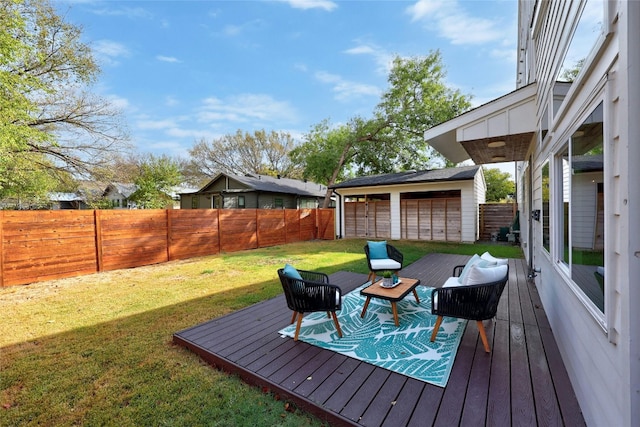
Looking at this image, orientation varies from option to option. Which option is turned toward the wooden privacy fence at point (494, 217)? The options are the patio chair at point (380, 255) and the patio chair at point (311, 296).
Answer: the patio chair at point (311, 296)

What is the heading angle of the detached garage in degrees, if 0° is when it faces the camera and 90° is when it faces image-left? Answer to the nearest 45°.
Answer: approximately 0°

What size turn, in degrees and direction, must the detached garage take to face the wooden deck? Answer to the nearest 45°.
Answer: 0° — it already faces it

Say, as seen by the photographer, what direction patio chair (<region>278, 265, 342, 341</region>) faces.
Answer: facing away from the viewer and to the right of the viewer

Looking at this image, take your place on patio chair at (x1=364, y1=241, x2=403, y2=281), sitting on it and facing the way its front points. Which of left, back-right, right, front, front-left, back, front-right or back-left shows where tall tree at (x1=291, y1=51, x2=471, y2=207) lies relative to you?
back-left

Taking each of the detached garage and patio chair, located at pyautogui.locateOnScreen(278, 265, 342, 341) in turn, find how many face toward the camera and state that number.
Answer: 1

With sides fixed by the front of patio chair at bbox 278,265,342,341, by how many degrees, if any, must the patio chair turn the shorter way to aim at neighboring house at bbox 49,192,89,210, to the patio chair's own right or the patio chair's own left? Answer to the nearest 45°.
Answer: approximately 90° to the patio chair's own left

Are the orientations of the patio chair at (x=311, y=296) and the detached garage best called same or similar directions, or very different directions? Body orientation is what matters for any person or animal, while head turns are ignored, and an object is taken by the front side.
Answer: very different directions

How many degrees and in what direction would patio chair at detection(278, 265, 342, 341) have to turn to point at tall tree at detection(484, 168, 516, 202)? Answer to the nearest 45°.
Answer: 0° — it already faces it

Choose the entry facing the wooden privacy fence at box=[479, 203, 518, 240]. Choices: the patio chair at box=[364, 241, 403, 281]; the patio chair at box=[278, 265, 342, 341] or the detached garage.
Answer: the patio chair at box=[278, 265, 342, 341]

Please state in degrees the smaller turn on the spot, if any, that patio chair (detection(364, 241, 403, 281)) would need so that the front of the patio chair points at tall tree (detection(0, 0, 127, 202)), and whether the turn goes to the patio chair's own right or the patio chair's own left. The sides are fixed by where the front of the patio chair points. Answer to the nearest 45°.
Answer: approximately 135° to the patio chair's own right

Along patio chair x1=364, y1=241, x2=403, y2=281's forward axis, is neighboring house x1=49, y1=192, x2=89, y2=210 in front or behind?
behind

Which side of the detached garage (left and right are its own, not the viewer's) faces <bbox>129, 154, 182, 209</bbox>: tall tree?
right
